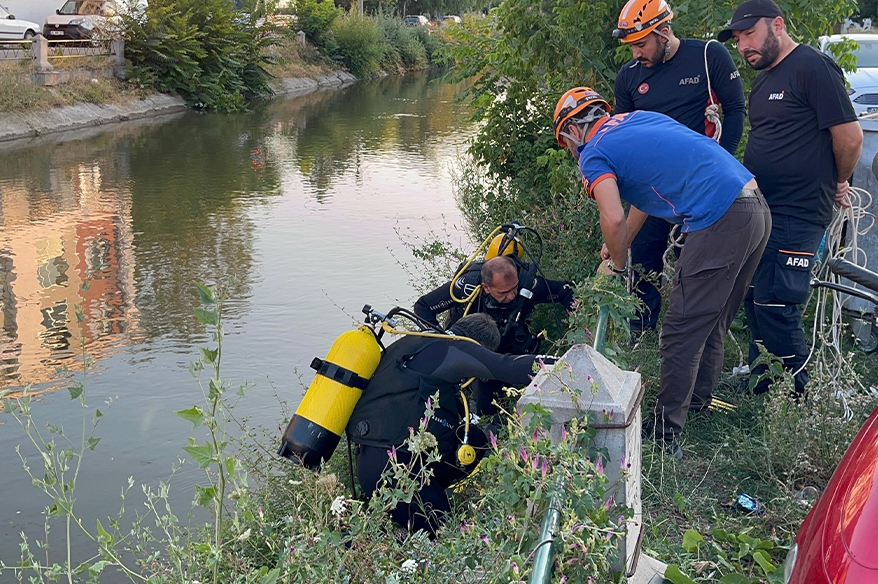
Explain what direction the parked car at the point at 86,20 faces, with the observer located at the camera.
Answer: facing the viewer and to the left of the viewer

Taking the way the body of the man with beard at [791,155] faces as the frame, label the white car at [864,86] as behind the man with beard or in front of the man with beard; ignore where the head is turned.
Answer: behind

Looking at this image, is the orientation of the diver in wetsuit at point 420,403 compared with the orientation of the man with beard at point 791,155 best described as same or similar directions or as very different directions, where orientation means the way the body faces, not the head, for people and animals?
very different directions

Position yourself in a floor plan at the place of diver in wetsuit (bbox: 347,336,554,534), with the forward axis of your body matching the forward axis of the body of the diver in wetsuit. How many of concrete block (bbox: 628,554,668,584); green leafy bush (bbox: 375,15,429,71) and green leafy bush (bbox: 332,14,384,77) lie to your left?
2

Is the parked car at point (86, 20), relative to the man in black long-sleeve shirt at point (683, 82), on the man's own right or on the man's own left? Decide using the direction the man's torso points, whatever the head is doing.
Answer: on the man's own right

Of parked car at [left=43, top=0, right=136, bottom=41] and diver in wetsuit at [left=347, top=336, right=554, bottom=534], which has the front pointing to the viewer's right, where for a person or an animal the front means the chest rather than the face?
the diver in wetsuit

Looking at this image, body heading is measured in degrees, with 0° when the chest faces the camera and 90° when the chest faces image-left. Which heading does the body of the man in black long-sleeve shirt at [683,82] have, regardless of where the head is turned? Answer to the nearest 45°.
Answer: approximately 45°

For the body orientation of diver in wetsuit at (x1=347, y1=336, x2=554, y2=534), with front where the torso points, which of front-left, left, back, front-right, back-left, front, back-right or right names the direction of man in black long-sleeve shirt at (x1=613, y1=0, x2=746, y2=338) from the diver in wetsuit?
front-left

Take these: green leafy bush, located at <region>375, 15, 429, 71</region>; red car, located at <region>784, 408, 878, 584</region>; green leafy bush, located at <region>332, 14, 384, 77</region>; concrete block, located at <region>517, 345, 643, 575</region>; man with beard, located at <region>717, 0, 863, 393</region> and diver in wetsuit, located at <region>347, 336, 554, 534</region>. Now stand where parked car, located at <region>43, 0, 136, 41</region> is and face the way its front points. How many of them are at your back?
2

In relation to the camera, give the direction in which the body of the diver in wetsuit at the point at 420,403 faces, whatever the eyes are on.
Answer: to the viewer's right

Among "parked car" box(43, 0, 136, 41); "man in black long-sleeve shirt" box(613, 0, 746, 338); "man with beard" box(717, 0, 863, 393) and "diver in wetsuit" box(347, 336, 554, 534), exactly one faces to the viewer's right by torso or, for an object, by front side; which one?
the diver in wetsuit

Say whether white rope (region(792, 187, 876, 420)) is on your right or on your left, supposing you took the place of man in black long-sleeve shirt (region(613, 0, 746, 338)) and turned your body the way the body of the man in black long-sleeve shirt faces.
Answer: on your left

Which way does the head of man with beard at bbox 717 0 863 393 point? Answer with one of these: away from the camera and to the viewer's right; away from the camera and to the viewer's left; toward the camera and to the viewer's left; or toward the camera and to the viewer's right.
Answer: toward the camera and to the viewer's left
